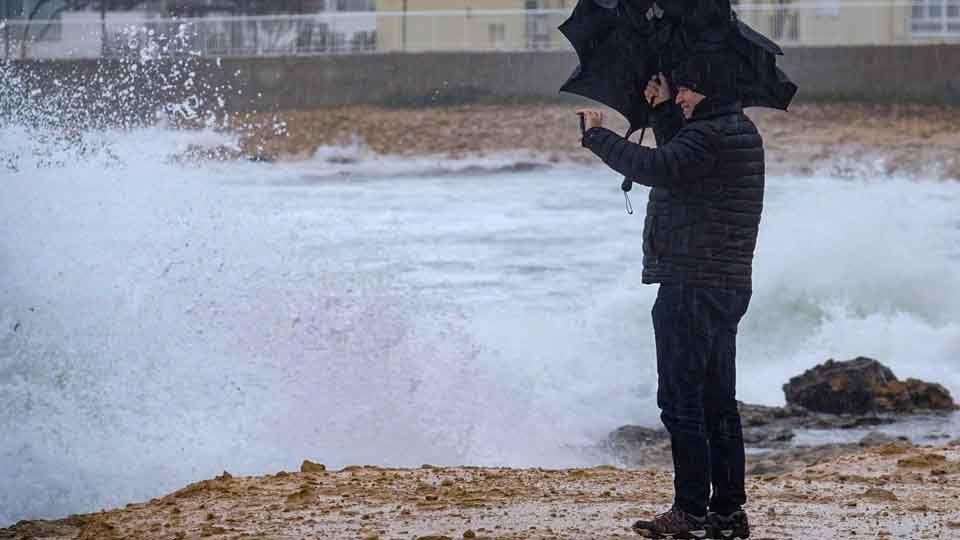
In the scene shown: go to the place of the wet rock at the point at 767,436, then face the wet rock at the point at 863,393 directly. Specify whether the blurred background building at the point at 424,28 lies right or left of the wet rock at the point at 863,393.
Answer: left

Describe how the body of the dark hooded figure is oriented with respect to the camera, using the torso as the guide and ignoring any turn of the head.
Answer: to the viewer's left

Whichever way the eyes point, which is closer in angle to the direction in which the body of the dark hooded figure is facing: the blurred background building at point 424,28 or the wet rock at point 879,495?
the blurred background building

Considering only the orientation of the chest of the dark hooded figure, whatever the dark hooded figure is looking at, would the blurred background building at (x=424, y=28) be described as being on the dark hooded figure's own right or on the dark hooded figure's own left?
on the dark hooded figure's own right

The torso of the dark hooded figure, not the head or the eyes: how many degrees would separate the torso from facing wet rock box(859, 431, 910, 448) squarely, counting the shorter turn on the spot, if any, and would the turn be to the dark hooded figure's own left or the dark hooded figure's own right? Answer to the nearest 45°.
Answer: approximately 90° to the dark hooded figure's own right

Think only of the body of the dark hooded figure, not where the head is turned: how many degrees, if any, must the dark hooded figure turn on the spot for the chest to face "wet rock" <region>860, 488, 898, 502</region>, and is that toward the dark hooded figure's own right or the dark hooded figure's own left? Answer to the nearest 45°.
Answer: approximately 135° to the dark hooded figure's own right

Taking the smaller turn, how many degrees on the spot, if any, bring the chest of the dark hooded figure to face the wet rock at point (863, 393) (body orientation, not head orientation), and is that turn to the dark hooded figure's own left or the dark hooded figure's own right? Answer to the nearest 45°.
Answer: approximately 90° to the dark hooded figure's own right

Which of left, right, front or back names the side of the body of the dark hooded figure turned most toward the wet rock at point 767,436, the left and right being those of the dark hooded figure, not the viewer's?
right
